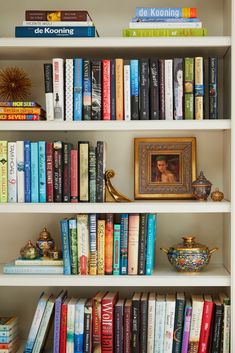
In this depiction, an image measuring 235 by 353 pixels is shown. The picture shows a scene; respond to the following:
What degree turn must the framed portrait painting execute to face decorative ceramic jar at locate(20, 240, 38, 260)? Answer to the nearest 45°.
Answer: approximately 90° to its right

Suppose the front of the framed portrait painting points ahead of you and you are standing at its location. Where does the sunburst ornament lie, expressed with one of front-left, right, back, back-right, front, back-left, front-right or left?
right

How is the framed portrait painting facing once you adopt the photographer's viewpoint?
facing the viewer

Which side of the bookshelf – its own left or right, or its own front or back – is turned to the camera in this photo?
front

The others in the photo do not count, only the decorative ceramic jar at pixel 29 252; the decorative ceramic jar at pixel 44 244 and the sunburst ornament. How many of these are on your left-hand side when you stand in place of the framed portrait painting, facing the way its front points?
0
